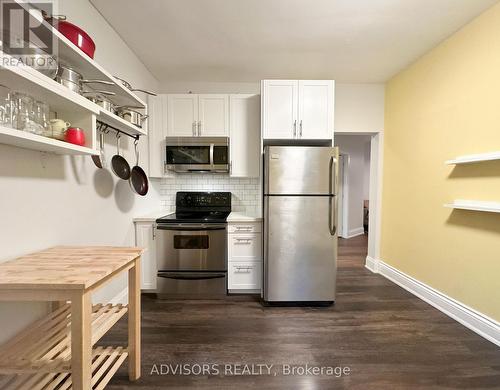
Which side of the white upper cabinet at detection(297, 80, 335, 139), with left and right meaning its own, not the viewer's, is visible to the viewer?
front

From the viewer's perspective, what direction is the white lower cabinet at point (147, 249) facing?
toward the camera

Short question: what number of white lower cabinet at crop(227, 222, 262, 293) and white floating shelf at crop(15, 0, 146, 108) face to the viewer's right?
1

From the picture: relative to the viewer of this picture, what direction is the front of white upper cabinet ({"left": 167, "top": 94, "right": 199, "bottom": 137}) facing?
facing the viewer

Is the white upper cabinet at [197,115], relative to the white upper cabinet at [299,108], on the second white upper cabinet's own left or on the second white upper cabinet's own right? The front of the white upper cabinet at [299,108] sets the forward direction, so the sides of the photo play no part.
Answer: on the second white upper cabinet's own right

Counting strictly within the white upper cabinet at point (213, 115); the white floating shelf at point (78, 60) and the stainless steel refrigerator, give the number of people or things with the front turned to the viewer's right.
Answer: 1

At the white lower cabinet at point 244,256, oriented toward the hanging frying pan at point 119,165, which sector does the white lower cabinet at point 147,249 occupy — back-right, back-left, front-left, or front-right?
front-right

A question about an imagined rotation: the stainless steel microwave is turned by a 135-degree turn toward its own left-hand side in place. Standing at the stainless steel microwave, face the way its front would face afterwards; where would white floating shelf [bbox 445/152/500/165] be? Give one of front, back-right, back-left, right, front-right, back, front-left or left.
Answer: right

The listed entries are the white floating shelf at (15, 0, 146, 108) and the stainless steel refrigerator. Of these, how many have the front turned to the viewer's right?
1

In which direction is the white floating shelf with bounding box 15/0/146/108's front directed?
to the viewer's right

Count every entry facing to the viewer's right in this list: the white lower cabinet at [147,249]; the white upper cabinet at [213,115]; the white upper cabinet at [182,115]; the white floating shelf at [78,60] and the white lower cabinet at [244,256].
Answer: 1

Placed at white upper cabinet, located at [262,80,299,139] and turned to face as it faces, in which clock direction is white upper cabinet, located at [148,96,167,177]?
white upper cabinet, located at [148,96,167,177] is roughly at 3 o'clock from white upper cabinet, located at [262,80,299,139].
